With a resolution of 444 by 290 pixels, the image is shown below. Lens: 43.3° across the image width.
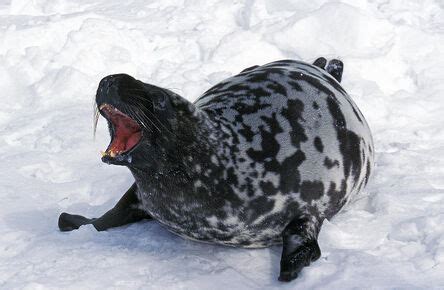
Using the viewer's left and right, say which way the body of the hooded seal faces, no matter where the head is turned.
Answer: facing the viewer and to the left of the viewer
